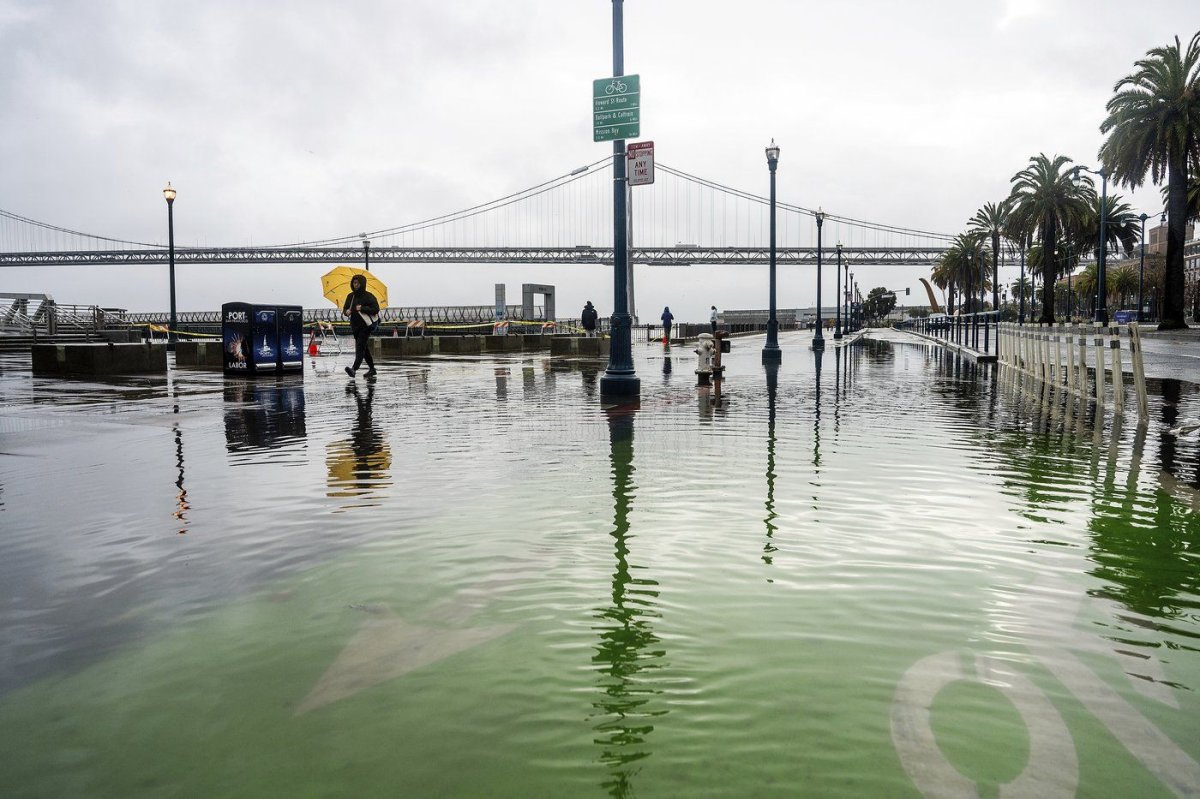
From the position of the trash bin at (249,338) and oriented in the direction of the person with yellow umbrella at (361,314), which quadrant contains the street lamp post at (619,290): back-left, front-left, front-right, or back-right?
front-right

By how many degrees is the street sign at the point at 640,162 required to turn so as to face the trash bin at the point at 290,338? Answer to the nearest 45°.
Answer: approximately 135° to its right

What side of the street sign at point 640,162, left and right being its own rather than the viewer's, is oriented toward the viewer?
front

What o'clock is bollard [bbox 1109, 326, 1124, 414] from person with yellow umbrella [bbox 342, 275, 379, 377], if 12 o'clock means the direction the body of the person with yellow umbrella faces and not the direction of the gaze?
The bollard is roughly at 9 o'clock from the person with yellow umbrella.

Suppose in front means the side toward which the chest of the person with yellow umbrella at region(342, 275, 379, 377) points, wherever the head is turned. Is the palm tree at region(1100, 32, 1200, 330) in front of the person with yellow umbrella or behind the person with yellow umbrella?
behind

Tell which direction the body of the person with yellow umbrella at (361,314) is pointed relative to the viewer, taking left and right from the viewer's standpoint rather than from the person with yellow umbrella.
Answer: facing the viewer and to the left of the viewer

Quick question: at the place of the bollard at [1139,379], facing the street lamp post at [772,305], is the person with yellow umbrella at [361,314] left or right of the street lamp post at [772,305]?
left

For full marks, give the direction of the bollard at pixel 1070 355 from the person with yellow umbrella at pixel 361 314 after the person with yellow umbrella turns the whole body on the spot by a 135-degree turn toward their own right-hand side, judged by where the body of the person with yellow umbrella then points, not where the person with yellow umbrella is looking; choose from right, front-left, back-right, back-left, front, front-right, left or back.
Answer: back-right

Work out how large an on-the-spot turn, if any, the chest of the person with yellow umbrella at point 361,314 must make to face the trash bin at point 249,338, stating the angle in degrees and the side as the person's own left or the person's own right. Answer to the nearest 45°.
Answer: approximately 90° to the person's own right

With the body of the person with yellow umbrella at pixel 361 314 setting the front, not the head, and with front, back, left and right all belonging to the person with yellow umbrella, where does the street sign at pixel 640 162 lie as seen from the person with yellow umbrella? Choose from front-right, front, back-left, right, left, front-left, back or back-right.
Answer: left

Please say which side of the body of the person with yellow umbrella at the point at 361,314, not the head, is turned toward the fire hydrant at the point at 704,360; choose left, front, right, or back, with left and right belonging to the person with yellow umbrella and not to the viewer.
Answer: left

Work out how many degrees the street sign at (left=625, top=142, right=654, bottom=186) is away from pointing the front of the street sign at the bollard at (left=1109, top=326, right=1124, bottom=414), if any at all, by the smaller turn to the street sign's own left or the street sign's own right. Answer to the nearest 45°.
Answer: approximately 45° to the street sign's own left

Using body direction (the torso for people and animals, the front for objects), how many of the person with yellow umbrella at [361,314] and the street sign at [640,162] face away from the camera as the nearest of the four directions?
0

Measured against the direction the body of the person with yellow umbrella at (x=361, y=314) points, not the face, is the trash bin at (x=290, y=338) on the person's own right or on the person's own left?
on the person's own right

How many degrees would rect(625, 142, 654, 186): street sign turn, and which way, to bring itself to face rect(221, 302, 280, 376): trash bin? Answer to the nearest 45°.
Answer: approximately 135° to its right
